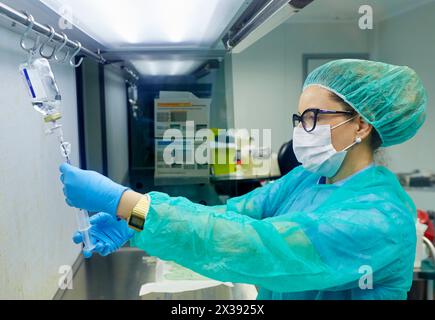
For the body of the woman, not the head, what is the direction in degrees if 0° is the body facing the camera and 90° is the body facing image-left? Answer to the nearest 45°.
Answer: approximately 90°

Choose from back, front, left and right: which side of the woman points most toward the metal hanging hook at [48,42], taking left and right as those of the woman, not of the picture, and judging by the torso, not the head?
front

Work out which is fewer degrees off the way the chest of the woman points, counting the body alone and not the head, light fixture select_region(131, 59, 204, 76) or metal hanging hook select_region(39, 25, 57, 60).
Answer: the metal hanging hook

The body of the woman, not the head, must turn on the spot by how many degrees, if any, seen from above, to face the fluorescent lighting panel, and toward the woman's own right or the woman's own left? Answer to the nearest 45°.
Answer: approximately 45° to the woman's own right

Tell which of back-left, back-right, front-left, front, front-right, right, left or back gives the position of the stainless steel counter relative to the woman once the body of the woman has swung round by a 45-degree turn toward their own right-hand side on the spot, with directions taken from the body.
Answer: front

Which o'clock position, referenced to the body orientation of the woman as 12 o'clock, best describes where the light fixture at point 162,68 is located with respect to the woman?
The light fixture is roughly at 2 o'clock from the woman.
